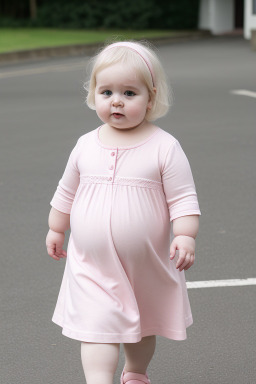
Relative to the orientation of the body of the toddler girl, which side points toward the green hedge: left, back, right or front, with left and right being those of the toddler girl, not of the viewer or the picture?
back

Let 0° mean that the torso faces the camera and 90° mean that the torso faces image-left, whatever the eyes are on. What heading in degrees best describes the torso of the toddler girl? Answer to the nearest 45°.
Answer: approximately 0°
